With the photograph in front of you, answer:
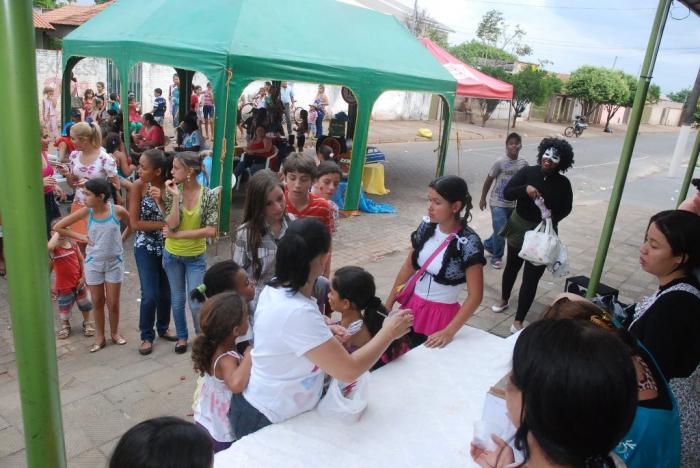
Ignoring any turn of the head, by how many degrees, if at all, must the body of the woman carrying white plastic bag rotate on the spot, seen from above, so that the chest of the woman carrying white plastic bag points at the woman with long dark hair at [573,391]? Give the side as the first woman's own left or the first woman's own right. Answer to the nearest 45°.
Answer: approximately 45° to the first woman's own left

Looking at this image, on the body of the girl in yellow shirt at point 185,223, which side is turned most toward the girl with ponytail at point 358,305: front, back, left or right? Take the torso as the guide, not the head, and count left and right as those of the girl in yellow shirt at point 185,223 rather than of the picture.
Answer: left

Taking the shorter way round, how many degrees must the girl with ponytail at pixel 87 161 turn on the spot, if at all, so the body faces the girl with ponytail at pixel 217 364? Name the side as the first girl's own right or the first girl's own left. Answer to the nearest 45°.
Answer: approximately 45° to the first girl's own left

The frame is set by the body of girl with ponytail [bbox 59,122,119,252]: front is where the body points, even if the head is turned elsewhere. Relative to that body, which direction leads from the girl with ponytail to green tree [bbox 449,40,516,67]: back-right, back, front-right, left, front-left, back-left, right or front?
back

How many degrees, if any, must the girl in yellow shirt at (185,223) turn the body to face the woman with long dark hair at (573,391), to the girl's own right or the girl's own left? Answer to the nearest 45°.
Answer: approximately 45° to the girl's own left

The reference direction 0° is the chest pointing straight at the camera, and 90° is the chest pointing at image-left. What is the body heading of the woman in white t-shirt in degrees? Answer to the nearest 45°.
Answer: approximately 225°

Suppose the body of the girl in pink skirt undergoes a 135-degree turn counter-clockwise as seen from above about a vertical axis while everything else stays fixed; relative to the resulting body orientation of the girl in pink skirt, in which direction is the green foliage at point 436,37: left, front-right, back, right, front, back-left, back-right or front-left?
left

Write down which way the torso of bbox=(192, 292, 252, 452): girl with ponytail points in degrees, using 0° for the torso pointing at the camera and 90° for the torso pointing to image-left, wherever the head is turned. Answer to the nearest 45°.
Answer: approximately 225°

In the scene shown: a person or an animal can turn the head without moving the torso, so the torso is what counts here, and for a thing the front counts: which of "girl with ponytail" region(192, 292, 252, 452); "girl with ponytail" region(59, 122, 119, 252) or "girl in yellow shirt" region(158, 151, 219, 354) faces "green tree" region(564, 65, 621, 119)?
"girl with ponytail" region(192, 292, 252, 452)

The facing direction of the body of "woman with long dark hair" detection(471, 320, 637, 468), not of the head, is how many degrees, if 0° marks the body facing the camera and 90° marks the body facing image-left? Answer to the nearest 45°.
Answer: approximately 135°

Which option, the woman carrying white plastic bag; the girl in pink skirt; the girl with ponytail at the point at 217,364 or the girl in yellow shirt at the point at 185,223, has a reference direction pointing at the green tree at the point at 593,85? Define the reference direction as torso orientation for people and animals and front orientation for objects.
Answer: the girl with ponytail at the point at 217,364

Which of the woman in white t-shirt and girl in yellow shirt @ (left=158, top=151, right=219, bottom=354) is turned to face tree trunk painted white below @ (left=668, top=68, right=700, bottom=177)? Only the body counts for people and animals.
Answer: the woman in white t-shirt

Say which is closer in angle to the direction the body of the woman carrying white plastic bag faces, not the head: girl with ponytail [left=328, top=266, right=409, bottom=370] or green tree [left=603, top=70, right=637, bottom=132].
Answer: the girl with ponytail
